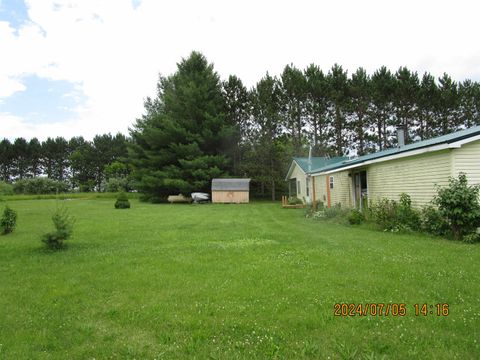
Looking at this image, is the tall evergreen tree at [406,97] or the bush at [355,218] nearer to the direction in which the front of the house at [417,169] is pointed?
the bush

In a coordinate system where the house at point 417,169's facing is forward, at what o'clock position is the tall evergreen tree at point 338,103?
The tall evergreen tree is roughly at 4 o'clock from the house.

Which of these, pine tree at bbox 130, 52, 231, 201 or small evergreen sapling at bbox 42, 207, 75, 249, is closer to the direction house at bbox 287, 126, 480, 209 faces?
the small evergreen sapling

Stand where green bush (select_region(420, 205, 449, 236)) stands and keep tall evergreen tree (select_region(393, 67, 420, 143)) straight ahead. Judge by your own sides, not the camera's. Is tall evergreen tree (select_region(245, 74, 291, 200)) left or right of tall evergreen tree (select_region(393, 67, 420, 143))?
left

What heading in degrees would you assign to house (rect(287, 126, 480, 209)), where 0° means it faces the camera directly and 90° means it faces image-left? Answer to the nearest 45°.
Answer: approximately 45°

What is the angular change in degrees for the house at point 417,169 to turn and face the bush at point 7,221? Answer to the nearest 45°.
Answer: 0° — it already faces it

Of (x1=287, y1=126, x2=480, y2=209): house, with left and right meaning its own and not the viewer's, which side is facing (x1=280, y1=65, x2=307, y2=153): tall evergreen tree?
right

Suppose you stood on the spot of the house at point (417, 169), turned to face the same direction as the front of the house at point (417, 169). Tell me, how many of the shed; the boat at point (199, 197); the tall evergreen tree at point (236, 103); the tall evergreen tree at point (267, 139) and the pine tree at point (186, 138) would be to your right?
5

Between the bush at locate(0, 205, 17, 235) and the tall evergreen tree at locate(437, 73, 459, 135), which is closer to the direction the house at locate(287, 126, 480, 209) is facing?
the bush
